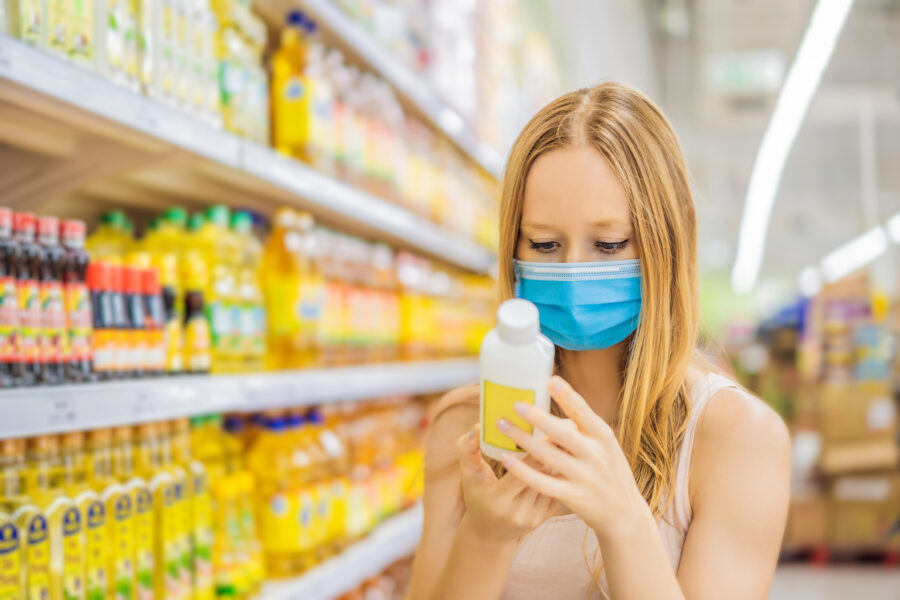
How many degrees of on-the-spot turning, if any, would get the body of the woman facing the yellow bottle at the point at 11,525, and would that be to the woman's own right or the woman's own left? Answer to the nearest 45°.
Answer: approximately 90° to the woman's own right

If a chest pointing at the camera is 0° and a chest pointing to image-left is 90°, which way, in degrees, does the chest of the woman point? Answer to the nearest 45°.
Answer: approximately 0°

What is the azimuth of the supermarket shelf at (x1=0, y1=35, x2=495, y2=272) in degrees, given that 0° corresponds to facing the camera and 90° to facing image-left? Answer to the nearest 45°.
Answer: approximately 315°

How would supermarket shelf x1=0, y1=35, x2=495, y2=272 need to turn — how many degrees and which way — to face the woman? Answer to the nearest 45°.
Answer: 0° — it already faces them

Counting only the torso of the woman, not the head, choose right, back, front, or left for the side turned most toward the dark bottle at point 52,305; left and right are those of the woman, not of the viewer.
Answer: right

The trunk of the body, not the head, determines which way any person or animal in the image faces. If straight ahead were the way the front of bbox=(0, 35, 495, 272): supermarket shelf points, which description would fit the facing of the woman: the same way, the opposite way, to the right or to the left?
to the right

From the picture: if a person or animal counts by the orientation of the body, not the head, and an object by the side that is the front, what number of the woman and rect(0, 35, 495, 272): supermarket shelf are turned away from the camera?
0
